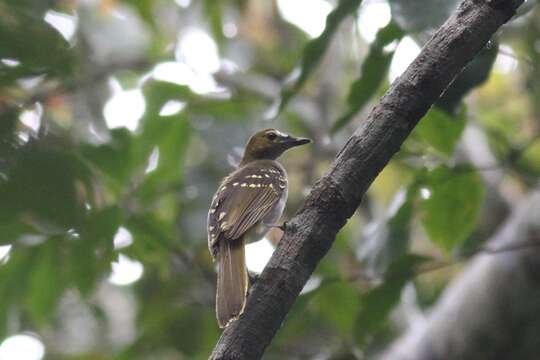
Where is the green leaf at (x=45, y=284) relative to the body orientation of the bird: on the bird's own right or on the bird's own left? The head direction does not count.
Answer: on the bird's own left

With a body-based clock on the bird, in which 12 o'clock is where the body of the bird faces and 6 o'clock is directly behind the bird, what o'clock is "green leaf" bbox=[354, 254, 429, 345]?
The green leaf is roughly at 1 o'clock from the bird.

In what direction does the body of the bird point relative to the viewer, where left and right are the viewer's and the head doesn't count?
facing away from the viewer and to the right of the viewer

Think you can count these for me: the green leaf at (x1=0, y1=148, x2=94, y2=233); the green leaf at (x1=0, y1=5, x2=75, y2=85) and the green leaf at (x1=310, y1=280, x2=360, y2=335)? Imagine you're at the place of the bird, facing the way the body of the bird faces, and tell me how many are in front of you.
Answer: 1

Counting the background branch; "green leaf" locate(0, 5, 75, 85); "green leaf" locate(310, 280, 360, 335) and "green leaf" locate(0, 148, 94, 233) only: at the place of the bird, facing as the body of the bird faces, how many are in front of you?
2
